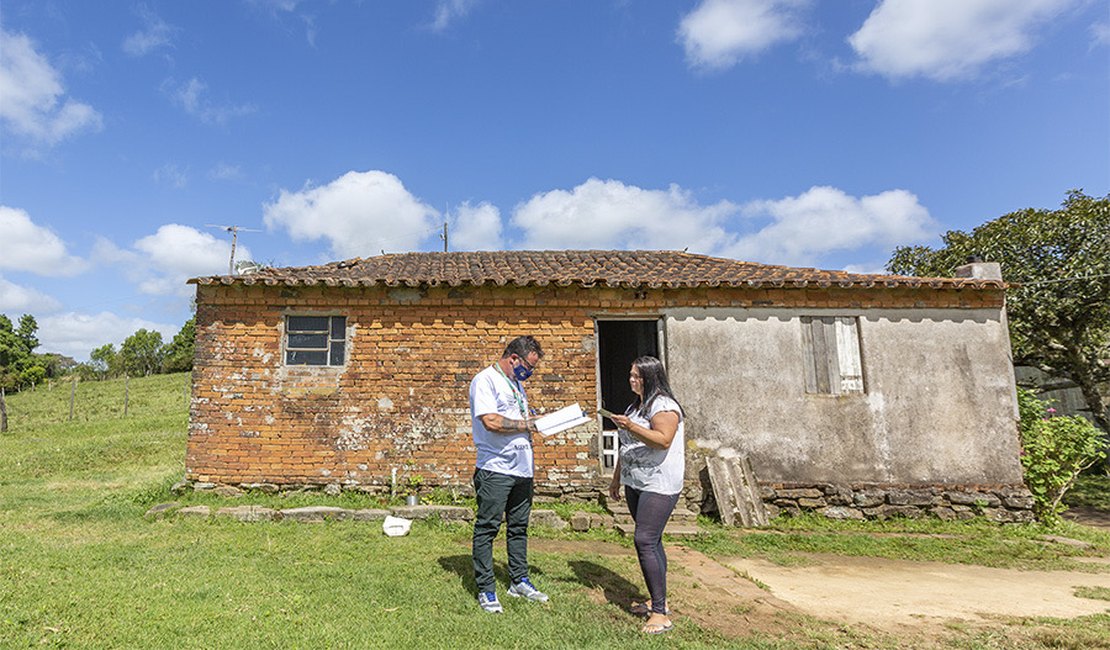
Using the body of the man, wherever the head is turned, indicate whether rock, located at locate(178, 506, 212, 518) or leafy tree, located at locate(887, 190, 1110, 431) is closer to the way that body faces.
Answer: the leafy tree

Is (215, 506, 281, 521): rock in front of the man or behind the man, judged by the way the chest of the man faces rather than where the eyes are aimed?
behind

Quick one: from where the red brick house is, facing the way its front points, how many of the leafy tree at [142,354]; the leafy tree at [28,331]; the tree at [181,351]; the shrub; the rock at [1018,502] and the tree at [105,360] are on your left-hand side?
2

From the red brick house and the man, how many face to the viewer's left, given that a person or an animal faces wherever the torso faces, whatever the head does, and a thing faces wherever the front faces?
0

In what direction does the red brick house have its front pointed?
toward the camera

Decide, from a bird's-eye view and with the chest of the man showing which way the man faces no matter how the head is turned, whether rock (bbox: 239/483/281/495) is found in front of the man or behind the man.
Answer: behind

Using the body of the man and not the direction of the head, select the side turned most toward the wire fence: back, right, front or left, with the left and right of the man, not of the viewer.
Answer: back

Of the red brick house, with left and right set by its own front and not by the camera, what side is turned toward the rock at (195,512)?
right

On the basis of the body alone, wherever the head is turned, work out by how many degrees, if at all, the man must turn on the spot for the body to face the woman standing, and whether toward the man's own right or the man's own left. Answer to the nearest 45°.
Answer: approximately 45° to the man's own left

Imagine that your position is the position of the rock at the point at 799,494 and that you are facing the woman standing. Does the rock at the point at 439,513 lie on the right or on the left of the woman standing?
right

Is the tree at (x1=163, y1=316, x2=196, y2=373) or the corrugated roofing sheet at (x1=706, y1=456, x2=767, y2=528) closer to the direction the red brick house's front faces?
the corrugated roofing sheet

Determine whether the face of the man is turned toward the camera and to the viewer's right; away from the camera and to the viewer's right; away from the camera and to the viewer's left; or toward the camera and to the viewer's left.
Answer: toward the camera and to the viewer's right

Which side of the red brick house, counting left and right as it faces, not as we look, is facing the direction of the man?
front

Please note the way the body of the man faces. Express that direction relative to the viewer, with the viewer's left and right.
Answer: facing the viewer and to the right of the viewer
